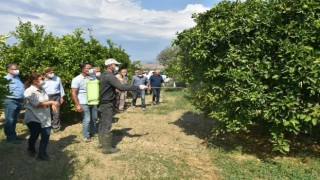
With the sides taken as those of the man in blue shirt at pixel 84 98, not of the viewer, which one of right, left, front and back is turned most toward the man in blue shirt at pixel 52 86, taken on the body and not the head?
back

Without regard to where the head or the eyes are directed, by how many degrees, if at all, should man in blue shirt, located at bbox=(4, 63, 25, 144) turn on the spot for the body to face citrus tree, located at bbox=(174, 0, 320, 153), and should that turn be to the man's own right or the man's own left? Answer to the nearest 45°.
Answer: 0° — they already face it

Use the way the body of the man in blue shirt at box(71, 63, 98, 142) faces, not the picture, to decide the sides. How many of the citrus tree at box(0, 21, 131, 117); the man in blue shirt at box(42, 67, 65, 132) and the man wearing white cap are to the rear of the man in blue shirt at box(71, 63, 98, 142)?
2

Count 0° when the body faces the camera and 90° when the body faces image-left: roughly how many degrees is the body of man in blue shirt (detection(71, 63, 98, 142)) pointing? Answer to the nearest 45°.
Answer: approximately 315°

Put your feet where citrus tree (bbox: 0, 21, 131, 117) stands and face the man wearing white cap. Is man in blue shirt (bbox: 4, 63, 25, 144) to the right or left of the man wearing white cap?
right
